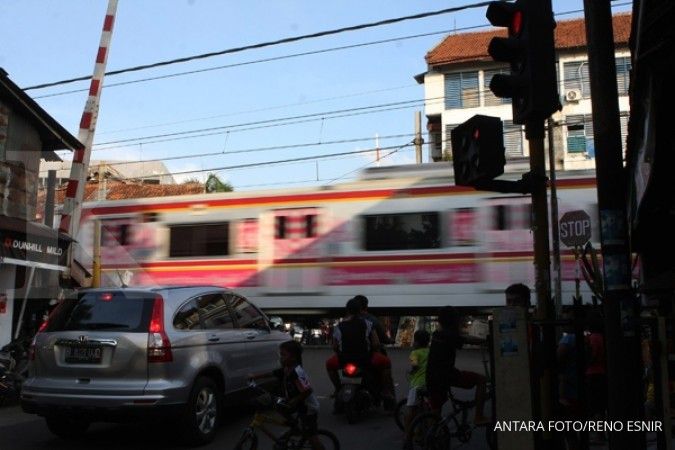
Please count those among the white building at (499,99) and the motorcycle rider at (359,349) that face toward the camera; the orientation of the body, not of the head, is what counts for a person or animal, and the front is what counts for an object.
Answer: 1

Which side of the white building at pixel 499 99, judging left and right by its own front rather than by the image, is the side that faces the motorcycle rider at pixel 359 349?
front

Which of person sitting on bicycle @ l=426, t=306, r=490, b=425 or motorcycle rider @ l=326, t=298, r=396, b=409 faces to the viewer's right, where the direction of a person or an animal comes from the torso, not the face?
the person sitting on bicycle

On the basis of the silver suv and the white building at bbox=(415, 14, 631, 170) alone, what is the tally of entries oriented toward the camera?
1

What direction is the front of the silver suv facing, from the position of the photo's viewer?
facing away from the viewer and to the right of the viewer

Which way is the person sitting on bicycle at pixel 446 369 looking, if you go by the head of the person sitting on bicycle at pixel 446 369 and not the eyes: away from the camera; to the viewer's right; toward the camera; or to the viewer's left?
away from the camera

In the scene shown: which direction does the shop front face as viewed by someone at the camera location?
facing the viewer and to the right of the viewer

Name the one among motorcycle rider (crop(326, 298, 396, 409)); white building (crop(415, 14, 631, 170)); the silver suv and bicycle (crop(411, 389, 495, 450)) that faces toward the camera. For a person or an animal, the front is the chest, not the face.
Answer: the white building

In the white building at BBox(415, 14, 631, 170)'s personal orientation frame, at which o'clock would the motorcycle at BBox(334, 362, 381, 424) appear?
The motorcycle is roughly at 12 o'clock from the white building.

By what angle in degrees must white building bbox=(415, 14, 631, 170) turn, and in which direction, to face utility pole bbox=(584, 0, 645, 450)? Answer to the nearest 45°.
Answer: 0° — it already faces it

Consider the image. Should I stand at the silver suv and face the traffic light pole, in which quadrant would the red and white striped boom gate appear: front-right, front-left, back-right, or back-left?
back-left
